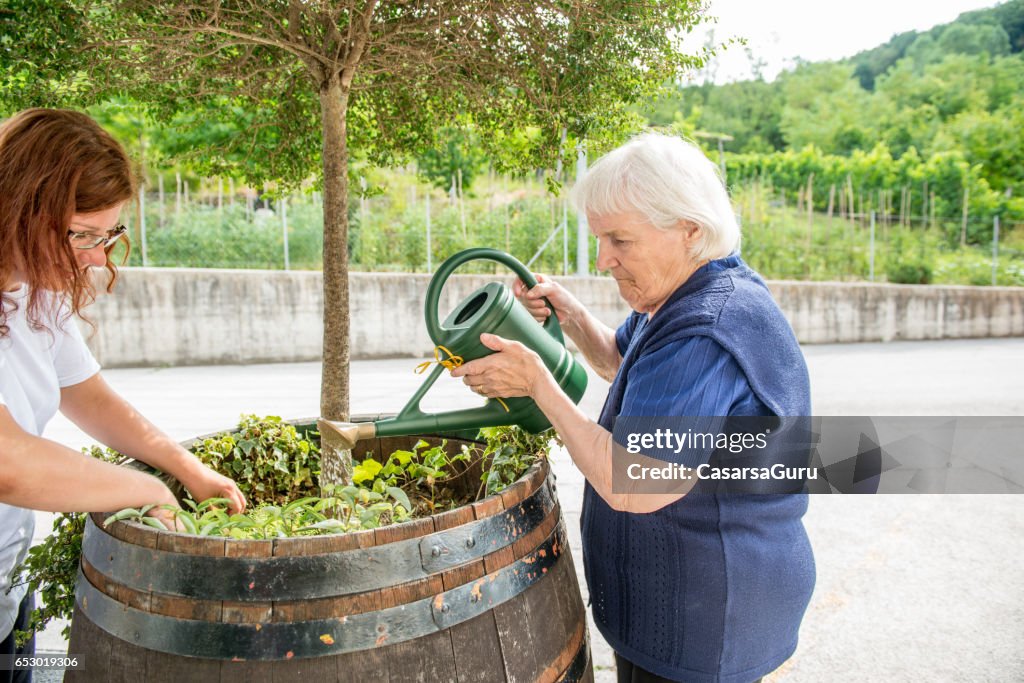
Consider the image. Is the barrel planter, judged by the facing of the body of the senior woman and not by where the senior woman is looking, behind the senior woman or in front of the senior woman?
in front

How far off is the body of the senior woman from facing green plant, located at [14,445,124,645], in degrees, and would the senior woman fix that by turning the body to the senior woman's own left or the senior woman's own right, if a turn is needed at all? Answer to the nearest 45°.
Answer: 0° — they already face it

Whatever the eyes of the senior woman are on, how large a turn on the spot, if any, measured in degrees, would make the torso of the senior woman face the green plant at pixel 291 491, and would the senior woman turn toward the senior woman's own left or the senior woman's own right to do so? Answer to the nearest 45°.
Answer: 0° — they already face it

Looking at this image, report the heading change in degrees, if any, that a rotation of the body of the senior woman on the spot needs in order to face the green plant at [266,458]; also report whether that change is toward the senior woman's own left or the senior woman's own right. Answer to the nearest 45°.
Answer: approximately 45° to the senior woman's own right

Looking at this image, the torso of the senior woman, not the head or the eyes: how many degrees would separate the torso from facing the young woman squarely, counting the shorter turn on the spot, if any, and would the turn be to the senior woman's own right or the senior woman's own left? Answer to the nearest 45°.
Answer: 0° — they already face them

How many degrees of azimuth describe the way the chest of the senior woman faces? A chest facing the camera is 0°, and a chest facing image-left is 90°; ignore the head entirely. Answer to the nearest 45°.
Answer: approximately 90°

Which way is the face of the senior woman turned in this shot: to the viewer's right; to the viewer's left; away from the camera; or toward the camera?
to the viewer's left
